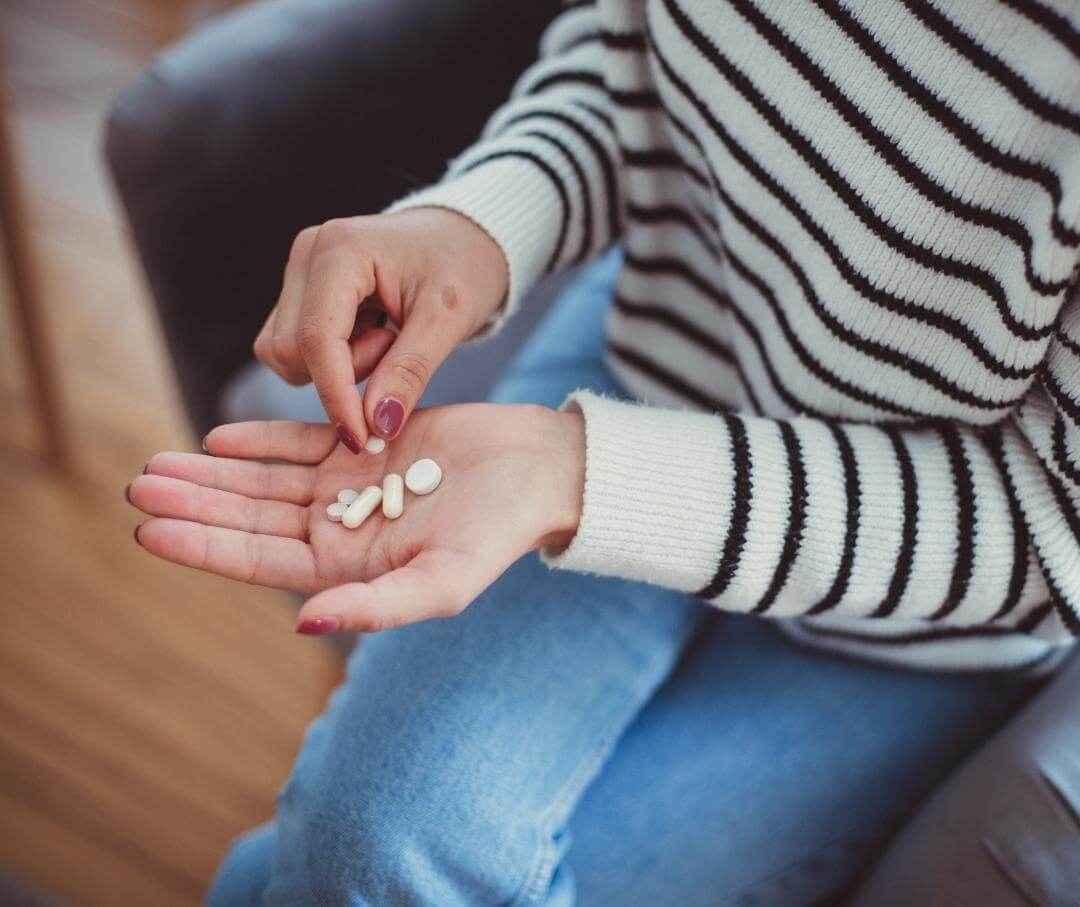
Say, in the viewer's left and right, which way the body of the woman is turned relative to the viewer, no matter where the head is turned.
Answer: facing the viewer and to the left of the viewer
